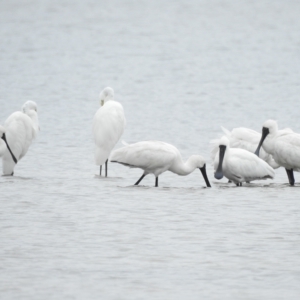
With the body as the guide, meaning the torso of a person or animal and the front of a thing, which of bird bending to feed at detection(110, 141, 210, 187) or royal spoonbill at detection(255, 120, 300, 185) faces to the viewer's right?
the bird bending to feed

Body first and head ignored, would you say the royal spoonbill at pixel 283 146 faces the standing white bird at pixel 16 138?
yes

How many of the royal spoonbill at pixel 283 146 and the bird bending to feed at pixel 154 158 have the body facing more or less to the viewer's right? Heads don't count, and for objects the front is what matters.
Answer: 1

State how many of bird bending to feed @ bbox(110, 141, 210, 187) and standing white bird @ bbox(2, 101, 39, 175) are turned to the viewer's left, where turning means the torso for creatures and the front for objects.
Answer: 0

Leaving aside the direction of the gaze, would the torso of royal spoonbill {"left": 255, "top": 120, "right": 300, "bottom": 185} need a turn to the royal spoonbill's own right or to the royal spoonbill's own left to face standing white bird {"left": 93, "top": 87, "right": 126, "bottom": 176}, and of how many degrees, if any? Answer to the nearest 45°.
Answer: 0° — it already faces it

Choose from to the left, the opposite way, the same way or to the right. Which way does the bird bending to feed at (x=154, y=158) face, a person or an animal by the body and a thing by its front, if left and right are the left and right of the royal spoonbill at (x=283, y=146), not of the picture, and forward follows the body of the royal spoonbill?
the opposite way

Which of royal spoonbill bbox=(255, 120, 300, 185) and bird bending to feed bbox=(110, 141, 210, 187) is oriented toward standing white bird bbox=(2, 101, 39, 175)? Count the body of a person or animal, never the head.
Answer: the royal spoonbill

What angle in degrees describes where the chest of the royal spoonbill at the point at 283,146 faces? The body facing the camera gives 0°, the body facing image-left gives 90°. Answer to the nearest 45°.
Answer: approximately 90°

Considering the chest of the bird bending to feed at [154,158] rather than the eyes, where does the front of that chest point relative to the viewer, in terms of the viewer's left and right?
facing to the right of the viewer
